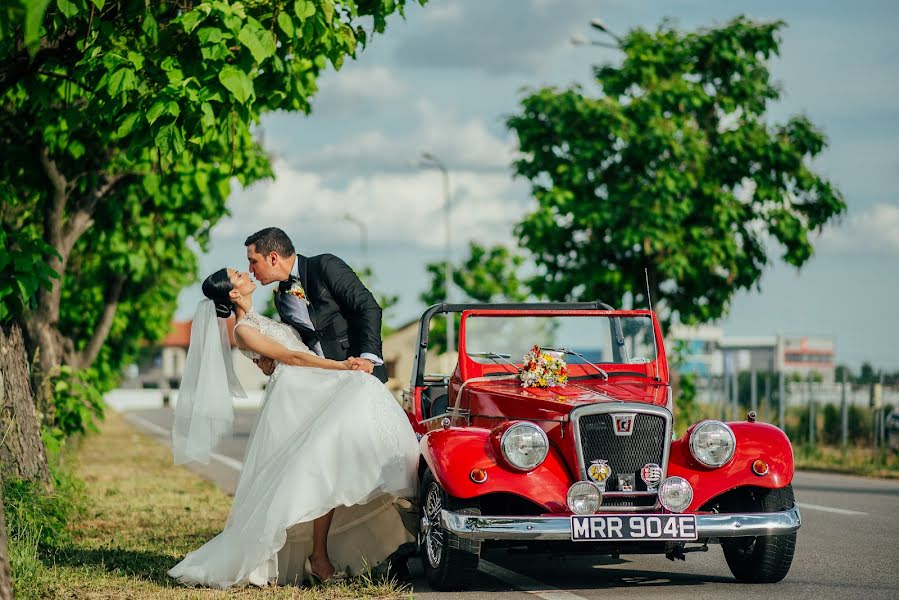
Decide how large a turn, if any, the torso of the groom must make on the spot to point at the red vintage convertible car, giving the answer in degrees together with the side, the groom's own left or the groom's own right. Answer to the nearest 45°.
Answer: approximately 135° to the groom's own left

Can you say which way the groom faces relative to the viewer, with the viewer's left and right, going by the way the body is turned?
facing the viewer and to the left of the viewer

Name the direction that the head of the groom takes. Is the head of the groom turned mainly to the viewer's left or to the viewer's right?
to the viewer's left

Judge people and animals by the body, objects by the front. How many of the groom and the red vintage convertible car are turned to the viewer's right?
0

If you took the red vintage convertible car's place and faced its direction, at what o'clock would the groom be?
The groom is roughly at 3 o'clock from the red vintage convertible car.

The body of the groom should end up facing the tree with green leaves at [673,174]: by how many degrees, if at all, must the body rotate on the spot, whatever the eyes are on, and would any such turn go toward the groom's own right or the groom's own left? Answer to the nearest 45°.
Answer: approximately 180°

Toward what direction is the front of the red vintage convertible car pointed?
toward the camera

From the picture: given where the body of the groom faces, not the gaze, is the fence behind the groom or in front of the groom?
behind
